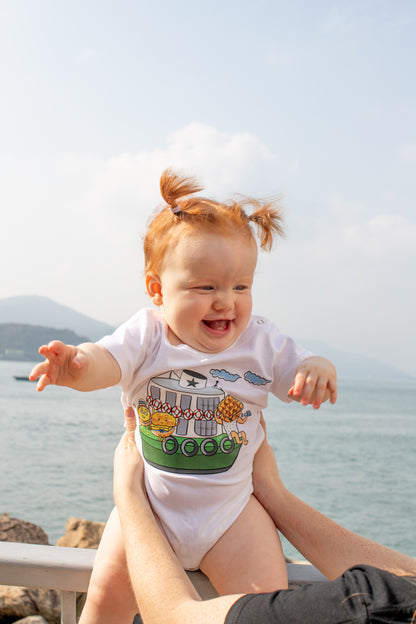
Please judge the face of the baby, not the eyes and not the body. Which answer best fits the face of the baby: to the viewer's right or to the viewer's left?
to the viewer's right

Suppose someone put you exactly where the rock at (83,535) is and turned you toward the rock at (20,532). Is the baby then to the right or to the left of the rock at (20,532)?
left

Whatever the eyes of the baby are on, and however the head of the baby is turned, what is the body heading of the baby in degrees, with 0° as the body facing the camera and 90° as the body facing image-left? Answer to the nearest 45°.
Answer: approximately 0°

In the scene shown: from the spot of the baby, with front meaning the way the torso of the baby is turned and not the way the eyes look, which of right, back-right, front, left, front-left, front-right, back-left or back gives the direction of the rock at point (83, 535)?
back

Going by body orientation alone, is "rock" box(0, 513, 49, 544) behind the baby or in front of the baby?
behind
